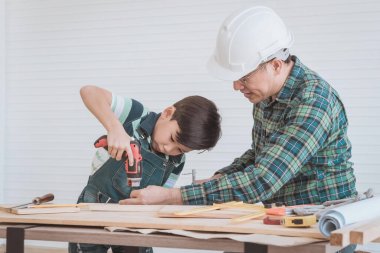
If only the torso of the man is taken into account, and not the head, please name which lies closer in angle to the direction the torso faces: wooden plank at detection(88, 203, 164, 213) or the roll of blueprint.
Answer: the wooden plank

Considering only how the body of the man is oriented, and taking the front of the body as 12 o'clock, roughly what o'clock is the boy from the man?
The boy is roughly at 1 o'clock from the man.

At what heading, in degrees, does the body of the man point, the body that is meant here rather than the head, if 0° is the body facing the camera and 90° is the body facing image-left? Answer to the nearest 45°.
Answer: approximately 90°

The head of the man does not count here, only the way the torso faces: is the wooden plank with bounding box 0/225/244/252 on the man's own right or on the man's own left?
on the man's own left

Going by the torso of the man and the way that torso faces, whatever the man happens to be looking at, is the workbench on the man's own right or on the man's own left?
on the man's own left

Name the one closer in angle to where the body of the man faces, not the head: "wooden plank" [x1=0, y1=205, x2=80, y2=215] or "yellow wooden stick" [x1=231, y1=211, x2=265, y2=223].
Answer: the wooden plank

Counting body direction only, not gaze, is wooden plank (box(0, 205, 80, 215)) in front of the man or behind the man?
in front

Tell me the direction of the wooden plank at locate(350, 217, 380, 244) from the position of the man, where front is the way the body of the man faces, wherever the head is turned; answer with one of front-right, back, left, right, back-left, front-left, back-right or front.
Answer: left
